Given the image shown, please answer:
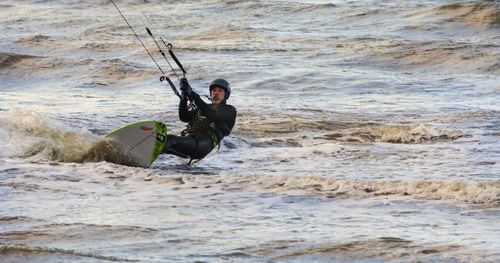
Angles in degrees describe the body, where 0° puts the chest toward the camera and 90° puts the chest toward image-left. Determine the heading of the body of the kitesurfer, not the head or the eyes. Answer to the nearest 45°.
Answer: approximately 45°
